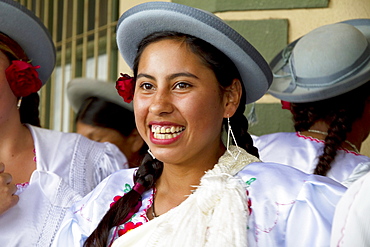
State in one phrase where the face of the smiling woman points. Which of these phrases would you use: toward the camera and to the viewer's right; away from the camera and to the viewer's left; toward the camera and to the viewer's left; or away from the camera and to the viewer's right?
toward the camera and to the viewer's left

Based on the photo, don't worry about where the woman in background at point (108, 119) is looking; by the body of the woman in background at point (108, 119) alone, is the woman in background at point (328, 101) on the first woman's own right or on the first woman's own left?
on the first woman's own left

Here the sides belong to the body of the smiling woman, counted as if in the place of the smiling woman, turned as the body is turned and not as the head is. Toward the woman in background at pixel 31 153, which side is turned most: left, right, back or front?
right

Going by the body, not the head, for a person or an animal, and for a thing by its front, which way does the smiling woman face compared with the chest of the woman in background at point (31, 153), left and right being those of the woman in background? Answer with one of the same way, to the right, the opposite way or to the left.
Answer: the same way

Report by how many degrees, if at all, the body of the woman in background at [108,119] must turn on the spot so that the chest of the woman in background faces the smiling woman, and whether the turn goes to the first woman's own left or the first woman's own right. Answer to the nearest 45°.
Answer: approximately 45° to the first woman's own left

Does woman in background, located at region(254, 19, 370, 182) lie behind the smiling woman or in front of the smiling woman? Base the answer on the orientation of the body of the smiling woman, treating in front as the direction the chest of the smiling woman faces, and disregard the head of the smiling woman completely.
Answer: behind

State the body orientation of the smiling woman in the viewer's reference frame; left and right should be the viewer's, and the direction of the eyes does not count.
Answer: facing the viewer and to the left of the viewer

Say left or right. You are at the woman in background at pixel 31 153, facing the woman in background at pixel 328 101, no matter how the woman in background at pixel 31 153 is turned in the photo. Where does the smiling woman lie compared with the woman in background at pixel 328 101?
right

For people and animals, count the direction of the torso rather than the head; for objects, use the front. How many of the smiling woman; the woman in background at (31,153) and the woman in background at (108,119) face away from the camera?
0

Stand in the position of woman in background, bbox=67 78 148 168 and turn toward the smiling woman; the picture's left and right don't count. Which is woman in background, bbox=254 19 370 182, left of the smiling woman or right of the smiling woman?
left

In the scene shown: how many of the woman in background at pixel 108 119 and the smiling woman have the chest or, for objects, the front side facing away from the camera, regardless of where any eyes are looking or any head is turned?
0
